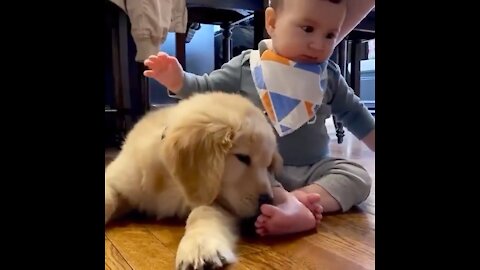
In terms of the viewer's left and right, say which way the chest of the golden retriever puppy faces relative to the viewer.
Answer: facing the viewer and to the right of the viewer
